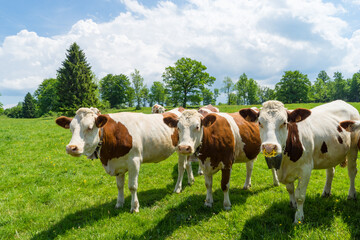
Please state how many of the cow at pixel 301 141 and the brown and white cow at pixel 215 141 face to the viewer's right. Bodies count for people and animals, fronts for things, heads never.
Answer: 0

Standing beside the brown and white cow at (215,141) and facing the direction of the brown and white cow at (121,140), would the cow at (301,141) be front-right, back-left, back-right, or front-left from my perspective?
back-left

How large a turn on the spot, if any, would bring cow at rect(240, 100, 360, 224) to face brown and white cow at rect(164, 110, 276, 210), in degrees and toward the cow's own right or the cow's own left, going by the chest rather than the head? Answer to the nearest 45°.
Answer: approximately 45° to the cow's own right

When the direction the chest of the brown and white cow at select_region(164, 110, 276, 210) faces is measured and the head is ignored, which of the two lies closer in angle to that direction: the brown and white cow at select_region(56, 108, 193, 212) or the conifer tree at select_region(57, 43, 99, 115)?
the brown and white cow

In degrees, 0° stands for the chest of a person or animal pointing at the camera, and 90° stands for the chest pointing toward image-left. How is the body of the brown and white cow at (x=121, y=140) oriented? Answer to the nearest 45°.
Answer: approximately 45°

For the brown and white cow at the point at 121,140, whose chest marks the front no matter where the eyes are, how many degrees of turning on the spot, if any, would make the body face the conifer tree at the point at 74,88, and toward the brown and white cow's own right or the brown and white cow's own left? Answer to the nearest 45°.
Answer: approximately 135° to the brown and white cow's own right

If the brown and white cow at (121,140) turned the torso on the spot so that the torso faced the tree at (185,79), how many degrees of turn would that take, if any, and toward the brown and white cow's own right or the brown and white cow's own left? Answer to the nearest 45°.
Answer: approximately 135° to the brown and white cow's own right

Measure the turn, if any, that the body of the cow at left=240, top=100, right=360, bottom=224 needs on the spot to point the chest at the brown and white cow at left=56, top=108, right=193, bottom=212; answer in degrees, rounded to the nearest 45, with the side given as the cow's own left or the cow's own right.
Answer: approximately 45° to the cow's own right

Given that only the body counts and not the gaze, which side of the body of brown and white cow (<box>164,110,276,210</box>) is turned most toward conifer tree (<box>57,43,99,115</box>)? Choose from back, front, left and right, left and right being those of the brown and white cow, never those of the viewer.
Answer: right

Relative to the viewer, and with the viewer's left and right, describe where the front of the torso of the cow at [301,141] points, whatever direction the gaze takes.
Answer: facing the viewer and to the left of the viewer

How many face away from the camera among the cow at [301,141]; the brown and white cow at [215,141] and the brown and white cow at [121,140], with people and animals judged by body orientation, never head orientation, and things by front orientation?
0

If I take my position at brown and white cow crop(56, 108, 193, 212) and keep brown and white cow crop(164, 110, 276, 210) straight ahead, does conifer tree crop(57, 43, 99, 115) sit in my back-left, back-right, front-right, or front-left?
back-left

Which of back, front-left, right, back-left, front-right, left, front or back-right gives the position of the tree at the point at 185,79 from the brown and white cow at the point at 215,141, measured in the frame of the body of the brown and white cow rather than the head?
back-right

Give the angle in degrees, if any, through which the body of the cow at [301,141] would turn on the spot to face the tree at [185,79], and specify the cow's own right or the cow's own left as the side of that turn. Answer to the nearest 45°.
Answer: approximately 90° to the cow's own right

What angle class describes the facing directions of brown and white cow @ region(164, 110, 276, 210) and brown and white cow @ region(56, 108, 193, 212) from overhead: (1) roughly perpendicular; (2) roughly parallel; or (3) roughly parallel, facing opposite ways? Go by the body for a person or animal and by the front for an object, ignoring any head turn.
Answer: roughly parallel
